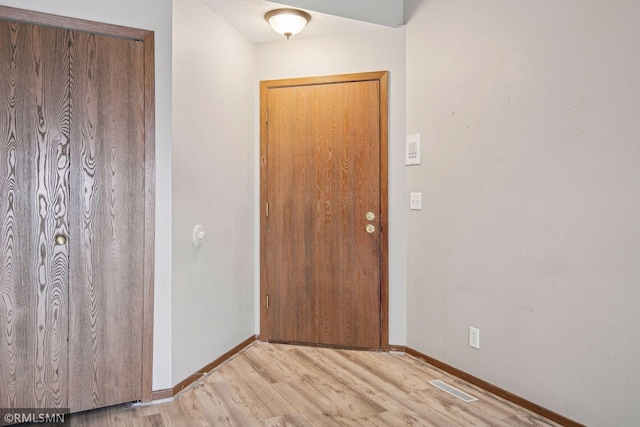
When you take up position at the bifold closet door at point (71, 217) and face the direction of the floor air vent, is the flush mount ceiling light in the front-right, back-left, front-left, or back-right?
front-left

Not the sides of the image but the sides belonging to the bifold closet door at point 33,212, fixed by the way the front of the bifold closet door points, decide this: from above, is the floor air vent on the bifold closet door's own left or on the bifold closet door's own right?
on the bifold closet door's own left

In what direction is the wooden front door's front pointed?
toward the camera

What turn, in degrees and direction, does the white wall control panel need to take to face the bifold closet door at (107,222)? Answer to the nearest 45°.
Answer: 0° — it already faces it

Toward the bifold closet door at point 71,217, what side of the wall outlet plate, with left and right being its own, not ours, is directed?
front

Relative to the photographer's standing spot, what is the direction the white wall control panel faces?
facing the viewer and to the left of the viewer

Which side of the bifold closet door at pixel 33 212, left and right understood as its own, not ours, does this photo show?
front

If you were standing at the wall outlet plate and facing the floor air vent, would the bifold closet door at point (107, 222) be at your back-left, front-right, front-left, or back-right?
front-right

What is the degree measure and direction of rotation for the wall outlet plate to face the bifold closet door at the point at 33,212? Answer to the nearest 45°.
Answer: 0° — it already faces it
